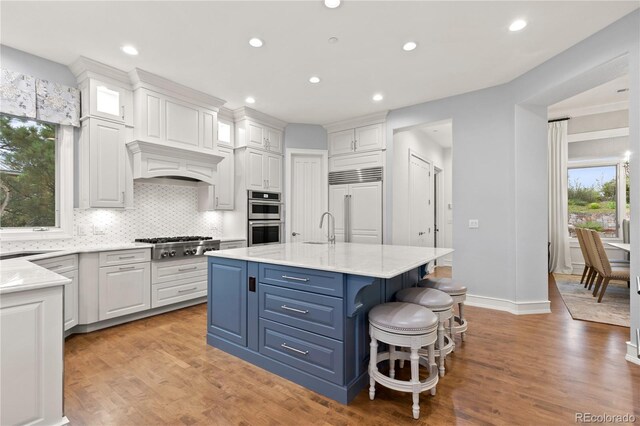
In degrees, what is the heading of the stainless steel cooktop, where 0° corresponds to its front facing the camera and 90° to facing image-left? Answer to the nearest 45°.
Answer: approximately 315°

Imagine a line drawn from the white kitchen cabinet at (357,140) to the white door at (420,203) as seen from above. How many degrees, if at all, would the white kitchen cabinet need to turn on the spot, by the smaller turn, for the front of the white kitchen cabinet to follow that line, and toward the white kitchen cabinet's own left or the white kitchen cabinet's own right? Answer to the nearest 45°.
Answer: approximately 180°

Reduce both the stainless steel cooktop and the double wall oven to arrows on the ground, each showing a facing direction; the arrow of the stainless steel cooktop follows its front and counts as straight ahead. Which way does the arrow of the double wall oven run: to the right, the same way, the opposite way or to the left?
the same way

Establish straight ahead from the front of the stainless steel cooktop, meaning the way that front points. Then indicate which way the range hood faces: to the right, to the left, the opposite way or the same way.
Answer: the same way

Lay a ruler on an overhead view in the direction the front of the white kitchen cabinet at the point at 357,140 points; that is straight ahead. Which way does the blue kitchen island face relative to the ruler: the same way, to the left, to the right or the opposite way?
the same way

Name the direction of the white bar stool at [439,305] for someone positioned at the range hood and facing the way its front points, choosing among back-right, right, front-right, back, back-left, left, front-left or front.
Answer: front

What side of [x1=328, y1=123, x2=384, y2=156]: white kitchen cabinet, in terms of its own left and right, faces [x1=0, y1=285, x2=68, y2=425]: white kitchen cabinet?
front

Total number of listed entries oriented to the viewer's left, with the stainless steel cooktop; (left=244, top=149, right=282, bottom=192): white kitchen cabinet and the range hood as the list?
0

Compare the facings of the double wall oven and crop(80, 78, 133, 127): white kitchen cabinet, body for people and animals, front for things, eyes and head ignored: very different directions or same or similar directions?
same or similar directions

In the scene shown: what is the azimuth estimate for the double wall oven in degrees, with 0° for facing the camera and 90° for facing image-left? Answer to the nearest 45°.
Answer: approximately 315°

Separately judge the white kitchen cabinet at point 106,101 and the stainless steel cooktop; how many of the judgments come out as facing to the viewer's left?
0

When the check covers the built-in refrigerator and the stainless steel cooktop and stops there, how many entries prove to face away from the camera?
0

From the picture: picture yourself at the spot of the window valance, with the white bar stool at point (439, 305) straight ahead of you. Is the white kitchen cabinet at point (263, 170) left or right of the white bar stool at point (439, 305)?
left

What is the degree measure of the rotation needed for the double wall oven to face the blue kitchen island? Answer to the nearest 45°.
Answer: approximately 45° to its right

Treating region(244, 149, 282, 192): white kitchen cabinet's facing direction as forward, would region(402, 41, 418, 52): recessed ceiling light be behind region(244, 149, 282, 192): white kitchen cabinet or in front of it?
in front

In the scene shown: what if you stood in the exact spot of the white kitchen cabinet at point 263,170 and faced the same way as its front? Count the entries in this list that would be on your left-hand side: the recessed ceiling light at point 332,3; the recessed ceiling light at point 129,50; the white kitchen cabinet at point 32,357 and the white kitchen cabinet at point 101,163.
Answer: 0

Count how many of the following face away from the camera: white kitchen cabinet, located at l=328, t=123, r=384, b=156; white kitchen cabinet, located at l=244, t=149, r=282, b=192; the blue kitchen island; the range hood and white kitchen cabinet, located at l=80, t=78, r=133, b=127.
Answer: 0

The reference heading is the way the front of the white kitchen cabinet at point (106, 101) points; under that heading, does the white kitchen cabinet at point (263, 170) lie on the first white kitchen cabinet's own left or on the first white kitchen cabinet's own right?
on the first white kitchen cabinet's own left

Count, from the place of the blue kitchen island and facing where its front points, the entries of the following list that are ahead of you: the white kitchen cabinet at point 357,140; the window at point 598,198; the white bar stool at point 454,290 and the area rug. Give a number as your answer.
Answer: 0

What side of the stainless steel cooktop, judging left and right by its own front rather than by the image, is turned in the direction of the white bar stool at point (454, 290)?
front

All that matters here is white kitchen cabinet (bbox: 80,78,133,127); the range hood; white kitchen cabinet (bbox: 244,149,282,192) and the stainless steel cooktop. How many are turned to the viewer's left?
0
